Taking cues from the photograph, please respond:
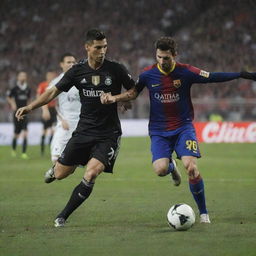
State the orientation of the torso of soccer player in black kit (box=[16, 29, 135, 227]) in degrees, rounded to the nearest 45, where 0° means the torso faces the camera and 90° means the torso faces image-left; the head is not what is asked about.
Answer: approximately 0°

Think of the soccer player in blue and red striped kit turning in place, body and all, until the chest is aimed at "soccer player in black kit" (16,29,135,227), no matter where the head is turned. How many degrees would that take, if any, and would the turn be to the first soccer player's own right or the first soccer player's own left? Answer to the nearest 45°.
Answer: approximately 90° to the first soccer player's own right

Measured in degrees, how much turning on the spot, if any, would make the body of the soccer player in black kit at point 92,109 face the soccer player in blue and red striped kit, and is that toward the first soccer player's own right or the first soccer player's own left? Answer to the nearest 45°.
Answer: approximately 90° to the first soccer player's own left

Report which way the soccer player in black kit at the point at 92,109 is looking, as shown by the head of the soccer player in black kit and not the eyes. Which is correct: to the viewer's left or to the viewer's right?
to the viewer's right

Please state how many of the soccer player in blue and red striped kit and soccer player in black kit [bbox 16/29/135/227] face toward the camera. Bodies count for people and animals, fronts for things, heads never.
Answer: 2
